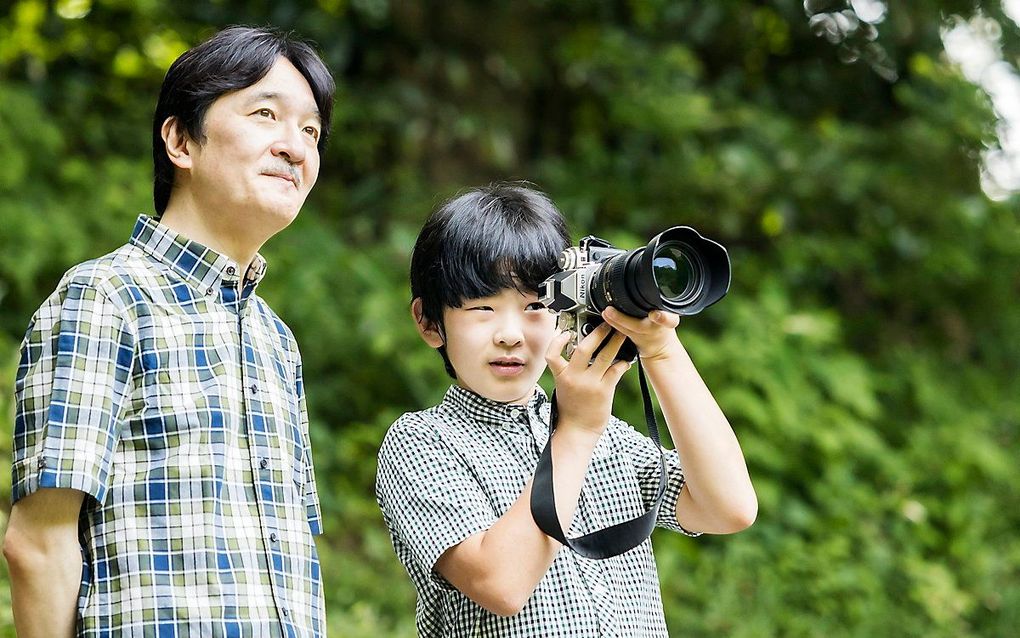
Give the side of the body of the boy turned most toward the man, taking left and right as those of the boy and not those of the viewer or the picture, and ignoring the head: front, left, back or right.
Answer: right

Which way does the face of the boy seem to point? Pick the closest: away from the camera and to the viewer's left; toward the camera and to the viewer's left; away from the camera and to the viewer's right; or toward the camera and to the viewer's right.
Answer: toward the camera and to the viewer's right

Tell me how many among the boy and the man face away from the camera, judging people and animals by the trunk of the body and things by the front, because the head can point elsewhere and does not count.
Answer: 0

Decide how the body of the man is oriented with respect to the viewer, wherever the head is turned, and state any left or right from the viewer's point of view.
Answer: facing the viewer and to the right of the viewer

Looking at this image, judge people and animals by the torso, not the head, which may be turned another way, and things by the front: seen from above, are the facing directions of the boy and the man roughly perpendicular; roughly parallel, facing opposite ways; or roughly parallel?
roughly parallel

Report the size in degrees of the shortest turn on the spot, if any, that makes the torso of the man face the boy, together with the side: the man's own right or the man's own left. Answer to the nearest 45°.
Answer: approximately 45° to the man's own left

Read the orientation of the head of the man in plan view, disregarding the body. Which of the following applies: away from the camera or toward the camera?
toward the camera
